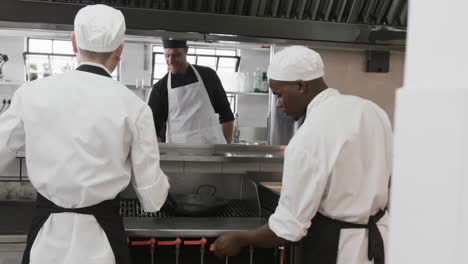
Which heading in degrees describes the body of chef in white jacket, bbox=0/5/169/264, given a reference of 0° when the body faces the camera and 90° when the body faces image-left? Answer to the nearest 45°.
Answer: approximately 180°

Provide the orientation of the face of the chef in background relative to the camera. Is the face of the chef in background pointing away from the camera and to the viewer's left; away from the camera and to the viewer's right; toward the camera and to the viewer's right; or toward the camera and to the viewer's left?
toward the camera and to the viewer's left

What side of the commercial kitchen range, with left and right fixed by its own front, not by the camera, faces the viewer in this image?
front

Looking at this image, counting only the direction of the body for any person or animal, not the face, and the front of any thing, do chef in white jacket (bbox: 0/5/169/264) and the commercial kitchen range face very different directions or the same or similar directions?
very different directions

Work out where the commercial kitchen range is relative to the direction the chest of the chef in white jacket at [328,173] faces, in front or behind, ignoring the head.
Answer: in front

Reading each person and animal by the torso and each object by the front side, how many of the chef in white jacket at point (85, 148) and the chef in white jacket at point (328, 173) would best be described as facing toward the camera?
0

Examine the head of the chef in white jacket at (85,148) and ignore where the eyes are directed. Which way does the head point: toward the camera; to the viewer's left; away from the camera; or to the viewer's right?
away from the camera

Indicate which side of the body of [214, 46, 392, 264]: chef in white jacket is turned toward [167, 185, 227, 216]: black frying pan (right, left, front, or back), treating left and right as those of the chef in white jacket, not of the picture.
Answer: front

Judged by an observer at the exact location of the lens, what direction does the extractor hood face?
facing the viewer

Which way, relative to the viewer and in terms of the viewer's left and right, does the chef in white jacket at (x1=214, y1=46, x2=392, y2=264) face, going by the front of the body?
facing away from the viewer and to the left of the viewer

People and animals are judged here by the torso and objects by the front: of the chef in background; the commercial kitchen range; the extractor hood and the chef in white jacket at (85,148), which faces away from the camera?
the chef in white jacket

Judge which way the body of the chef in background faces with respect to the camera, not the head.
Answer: toward the camera

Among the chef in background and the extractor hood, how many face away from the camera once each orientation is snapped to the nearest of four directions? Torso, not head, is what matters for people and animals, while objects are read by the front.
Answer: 0

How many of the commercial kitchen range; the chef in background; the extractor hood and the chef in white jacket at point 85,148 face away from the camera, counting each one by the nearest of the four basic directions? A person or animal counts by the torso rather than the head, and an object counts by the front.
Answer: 1

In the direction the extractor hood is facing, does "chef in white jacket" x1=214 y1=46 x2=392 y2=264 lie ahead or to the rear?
ahead

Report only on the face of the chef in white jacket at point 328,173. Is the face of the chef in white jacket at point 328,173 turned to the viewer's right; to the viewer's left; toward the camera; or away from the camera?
to the viewer's left
